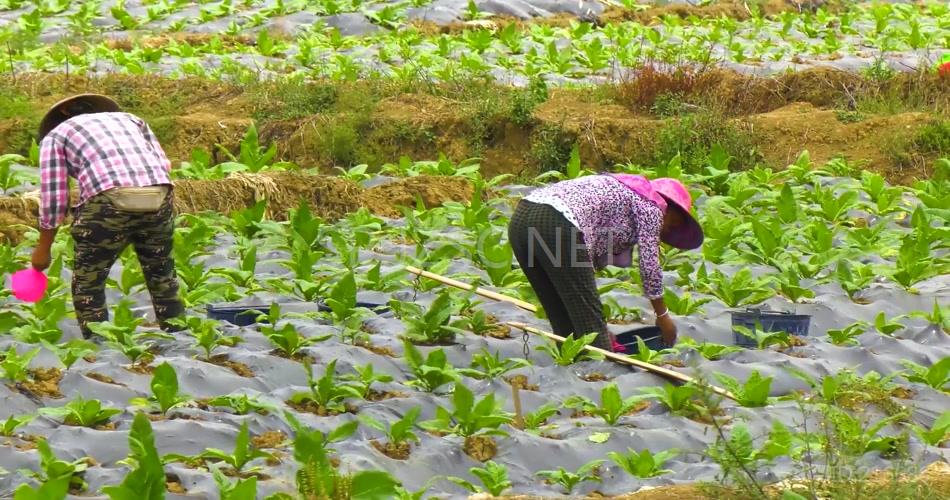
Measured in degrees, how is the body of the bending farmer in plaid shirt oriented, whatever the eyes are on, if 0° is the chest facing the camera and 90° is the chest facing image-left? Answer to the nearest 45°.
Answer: approximately 135°

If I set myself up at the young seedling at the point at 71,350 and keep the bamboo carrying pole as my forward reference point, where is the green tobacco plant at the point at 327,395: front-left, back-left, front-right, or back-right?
front-right

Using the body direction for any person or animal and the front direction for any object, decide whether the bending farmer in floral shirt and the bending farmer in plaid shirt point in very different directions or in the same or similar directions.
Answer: very different directions

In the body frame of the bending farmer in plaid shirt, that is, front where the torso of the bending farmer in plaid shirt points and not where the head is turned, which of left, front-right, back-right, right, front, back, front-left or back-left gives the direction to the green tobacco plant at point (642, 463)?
back

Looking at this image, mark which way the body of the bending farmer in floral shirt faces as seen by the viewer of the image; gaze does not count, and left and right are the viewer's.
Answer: facing to the right of the viewer

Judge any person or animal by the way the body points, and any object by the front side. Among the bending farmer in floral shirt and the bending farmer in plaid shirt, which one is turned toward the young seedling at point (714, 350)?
the bending farmer in floral shirt

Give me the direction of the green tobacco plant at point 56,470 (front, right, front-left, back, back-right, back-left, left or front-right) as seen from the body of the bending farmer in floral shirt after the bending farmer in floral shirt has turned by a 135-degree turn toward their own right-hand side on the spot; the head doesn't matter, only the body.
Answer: front

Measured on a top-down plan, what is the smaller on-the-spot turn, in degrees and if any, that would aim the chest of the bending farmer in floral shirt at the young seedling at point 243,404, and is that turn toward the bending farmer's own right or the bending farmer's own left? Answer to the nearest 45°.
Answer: approximately 135° to the bending farmer's own right

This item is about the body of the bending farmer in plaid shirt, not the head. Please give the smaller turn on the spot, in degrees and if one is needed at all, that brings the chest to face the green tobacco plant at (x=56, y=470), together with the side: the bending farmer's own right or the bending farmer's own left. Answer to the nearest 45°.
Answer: approximately 135° to the bending farmer's own left

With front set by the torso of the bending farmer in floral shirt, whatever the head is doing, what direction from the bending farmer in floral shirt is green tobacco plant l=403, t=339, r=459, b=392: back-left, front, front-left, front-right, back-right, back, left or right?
back-right

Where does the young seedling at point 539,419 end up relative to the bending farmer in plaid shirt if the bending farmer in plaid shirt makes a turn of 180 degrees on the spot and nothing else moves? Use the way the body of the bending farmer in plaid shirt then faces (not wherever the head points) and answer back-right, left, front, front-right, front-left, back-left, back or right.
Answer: front

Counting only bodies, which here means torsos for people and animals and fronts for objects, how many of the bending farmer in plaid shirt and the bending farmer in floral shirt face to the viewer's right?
1

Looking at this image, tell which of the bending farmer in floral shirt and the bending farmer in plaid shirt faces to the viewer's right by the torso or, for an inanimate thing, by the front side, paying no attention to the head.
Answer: the bending farmer in floral shirt
